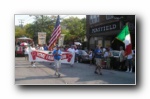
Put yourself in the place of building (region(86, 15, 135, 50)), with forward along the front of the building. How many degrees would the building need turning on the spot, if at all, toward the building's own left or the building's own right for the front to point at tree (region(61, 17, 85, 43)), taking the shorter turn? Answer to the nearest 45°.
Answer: approximately 45° to the building's own right

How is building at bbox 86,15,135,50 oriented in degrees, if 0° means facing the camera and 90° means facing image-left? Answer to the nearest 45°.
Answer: approximately 45°
